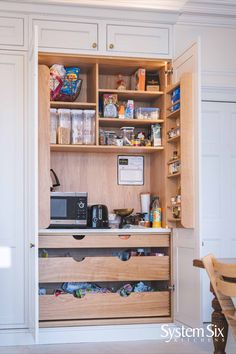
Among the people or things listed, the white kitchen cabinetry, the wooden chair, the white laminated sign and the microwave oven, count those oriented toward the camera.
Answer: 3

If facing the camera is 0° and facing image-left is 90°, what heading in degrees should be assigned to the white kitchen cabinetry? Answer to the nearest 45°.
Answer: approximately 0°

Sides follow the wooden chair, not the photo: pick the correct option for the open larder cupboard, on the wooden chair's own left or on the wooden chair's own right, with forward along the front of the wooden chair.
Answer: on the wooden chair's own left

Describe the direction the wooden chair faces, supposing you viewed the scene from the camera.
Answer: facing away from the viewer and to the right of the viewer
